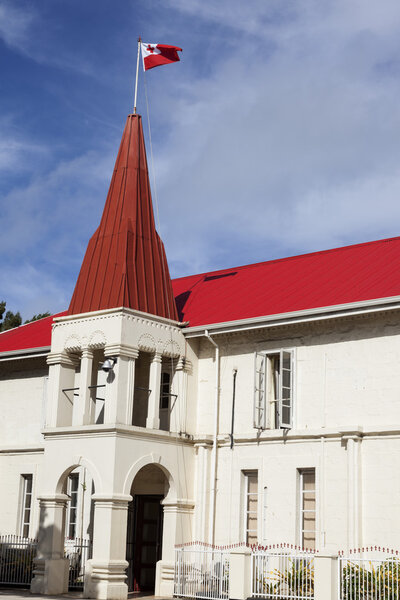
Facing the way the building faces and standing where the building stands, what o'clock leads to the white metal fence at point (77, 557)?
The white metal fence is roughly at 3 o'clock from the building.

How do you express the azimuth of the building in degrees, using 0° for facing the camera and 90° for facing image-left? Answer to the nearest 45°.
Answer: approximately 45°

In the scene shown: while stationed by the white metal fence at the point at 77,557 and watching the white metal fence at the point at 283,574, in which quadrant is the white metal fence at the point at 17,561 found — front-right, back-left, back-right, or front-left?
back-right

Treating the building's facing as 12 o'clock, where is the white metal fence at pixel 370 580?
The white metal fence is roughly at 9 o'clock from the building.
